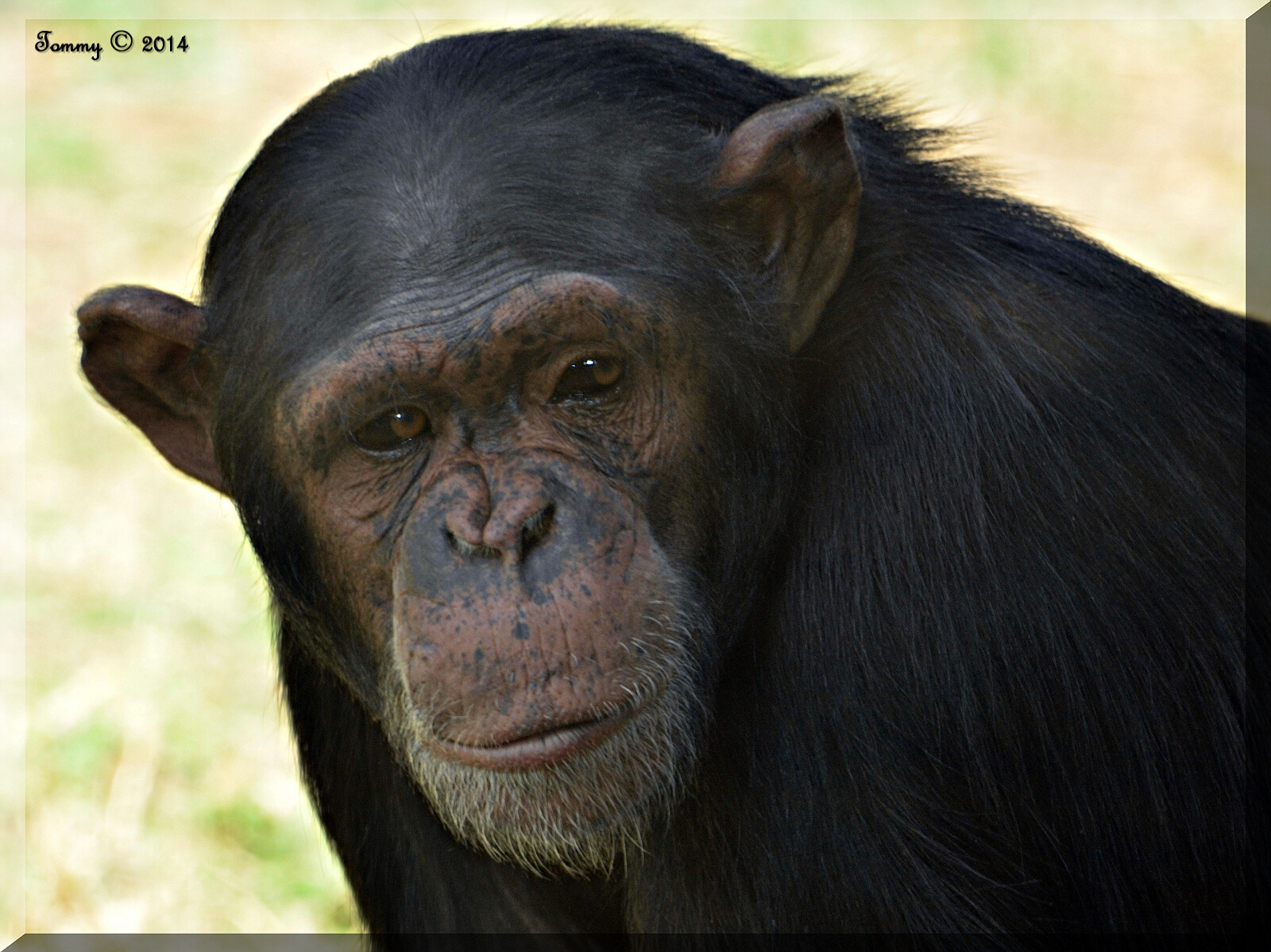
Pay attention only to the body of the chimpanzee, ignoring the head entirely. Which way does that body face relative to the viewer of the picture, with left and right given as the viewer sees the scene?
facing the viewer and to the left of the viewer
